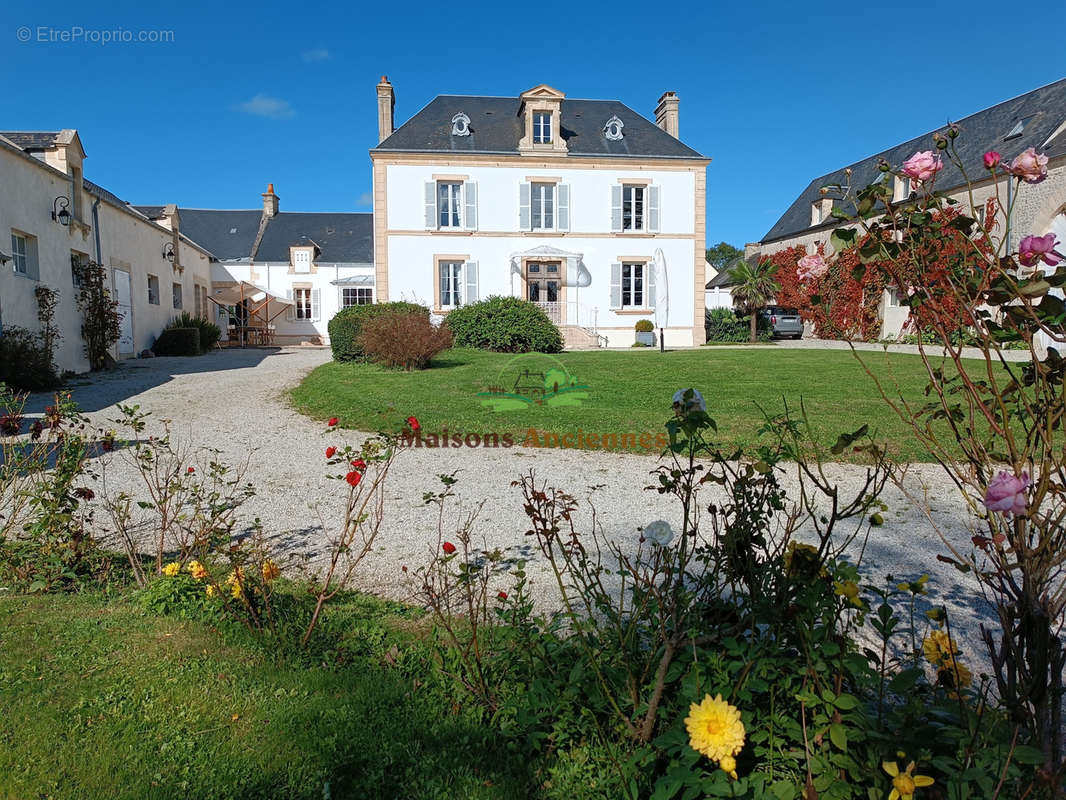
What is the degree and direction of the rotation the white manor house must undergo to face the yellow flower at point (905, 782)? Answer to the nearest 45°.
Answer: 0° — it already faces it

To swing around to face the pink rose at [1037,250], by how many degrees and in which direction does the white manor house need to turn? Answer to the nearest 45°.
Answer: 0° — it already faces it

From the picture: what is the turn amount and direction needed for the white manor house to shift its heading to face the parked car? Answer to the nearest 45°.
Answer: approximately 90° to its left

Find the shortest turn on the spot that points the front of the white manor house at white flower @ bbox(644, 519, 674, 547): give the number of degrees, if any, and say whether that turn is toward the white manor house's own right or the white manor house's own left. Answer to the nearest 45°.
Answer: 0° — it already faces it

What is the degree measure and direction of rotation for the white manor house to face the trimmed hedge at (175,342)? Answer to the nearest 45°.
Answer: approximately 90° to its right

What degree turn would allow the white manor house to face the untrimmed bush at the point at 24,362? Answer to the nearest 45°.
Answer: approximately 45° to its right

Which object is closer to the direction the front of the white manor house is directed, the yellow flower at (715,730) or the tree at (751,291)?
the yellow flower

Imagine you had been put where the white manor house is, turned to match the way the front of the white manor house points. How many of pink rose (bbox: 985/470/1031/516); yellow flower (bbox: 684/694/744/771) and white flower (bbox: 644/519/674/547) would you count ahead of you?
3

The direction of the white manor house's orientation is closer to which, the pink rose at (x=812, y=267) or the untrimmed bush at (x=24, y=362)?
the pink rose

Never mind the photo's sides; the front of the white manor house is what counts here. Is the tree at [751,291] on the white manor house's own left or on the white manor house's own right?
on the white manor house's own left

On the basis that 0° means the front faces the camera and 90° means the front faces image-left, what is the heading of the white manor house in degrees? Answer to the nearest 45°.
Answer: approximately 0°

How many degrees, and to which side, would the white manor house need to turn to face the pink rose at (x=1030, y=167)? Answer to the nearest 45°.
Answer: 0° — it already faces it
